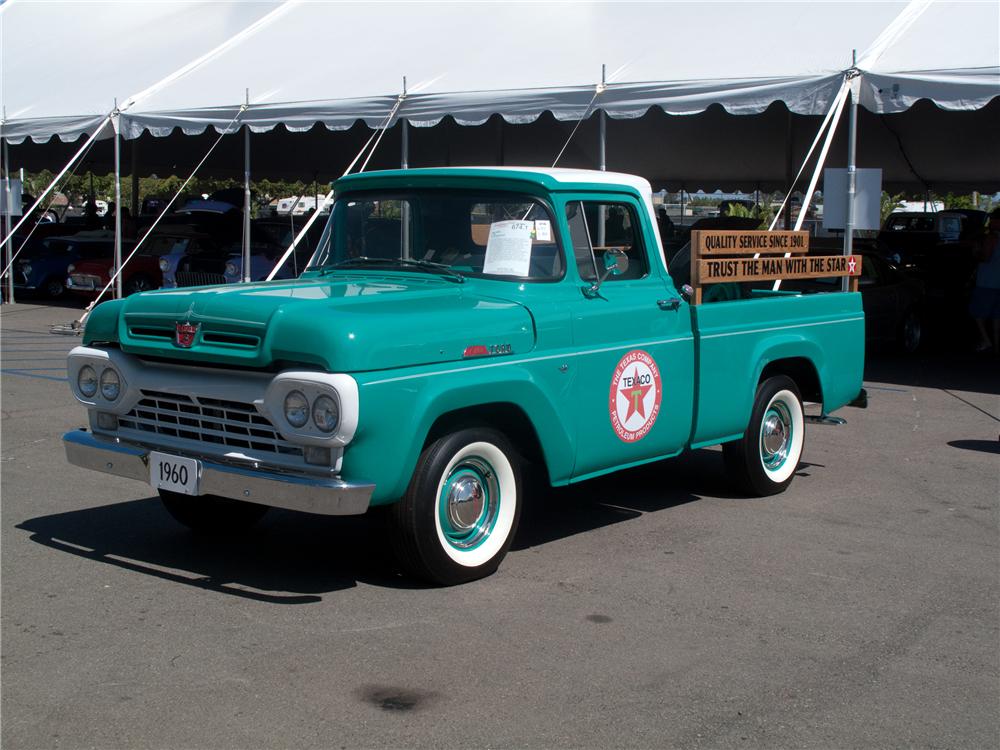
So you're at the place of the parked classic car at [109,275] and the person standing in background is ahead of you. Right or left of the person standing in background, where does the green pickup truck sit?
right

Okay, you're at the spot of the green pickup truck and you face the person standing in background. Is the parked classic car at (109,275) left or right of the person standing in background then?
left

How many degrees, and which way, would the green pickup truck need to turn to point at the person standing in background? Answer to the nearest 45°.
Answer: approximately 180°

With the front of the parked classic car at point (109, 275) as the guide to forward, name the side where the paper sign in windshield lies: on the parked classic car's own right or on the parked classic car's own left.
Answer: on the parked classic car's own left

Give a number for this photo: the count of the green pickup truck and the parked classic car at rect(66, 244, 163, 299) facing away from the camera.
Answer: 0

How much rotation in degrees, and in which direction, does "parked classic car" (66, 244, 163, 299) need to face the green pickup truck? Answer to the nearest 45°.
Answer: approximately 45° to its left

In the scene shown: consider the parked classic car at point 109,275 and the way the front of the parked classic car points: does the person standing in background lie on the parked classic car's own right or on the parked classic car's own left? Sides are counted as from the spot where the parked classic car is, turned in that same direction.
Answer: on the parked classic car's own left

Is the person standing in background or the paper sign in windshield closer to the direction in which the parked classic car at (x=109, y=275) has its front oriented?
the paper sign in windshield

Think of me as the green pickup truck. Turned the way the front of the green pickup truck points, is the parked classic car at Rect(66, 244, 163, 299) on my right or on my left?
on my right
